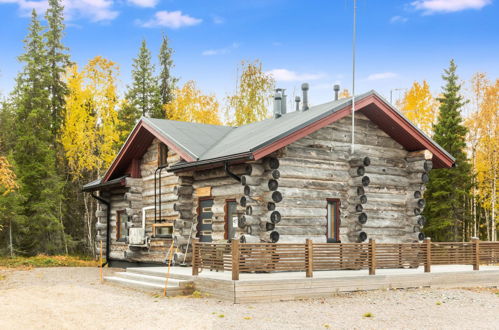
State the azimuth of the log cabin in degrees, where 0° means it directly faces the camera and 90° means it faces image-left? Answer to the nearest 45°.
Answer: approximately 45°

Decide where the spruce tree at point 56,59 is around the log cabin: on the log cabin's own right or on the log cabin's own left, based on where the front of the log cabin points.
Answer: on the log cabin's own right

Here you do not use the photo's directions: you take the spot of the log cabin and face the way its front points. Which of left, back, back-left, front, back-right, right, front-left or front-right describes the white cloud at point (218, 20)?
back-right

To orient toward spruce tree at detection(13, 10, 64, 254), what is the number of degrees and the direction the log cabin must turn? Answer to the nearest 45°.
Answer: approximately 90° to its right

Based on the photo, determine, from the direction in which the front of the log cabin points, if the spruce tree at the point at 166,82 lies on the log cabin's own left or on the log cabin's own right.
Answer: on the log cabin's own right
